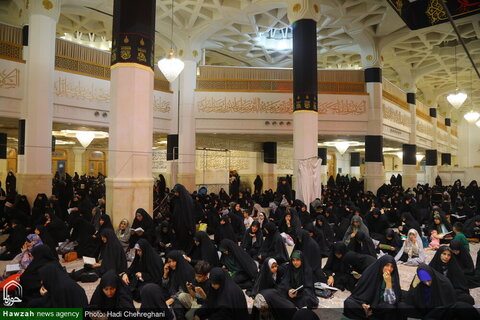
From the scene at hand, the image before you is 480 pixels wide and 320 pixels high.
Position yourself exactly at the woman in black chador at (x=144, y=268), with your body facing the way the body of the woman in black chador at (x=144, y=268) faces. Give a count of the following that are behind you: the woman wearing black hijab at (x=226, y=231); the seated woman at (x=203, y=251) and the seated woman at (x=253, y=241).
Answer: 3

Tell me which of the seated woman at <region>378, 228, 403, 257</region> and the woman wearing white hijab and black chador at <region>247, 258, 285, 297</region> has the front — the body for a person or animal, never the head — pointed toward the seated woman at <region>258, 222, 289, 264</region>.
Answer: the seated woman at <region>378, 228, 403, 257</region>

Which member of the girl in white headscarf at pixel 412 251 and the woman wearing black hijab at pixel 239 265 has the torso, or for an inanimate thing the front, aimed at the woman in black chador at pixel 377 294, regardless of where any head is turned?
the girl in white headscarf

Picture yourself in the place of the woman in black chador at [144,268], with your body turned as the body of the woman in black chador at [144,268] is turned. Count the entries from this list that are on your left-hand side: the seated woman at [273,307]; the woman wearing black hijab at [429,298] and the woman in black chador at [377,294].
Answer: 3

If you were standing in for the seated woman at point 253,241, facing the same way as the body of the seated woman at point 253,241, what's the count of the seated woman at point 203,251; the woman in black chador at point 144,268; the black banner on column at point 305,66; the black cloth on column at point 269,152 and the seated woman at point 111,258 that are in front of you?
3

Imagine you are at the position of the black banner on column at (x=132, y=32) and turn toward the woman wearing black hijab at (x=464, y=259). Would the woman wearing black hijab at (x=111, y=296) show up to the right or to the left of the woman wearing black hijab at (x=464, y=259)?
right

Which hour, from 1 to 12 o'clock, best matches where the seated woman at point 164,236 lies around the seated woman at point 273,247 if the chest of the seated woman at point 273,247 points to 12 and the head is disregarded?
the seated woman at point 164,236 is roughly at 2 o'clock from the seated woman at point 273,247.

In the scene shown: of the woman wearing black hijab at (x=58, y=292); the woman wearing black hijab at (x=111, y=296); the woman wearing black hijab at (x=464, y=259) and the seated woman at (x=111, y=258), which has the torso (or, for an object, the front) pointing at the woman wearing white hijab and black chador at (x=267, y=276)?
the woman wearing black hijab at (x=464, y=259)
